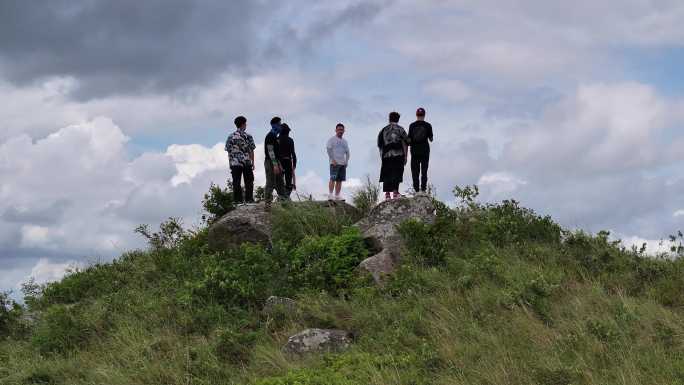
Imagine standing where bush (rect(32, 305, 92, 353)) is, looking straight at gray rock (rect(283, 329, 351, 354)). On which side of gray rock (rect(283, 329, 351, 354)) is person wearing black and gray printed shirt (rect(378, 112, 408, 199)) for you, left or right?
left

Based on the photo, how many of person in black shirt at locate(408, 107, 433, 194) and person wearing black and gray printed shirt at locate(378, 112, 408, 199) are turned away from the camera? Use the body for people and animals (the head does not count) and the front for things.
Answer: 2

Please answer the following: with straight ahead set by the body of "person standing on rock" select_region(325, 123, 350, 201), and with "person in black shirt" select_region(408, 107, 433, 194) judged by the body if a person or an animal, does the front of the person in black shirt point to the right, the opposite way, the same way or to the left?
the opposite way

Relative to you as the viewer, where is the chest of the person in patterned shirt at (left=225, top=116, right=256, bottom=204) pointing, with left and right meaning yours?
facing away from the viewer

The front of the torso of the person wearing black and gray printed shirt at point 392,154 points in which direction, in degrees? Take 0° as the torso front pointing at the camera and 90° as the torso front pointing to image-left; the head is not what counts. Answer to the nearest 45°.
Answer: approximately 180°

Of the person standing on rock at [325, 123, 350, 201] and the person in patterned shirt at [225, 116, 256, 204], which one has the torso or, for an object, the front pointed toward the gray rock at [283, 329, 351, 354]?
the person standing on rock

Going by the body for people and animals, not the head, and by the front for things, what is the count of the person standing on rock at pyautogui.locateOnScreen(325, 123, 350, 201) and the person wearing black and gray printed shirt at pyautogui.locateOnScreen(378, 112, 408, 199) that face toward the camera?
1

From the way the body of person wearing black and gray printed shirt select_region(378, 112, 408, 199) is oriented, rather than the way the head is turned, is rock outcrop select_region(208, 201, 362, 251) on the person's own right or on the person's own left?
on the person's own left

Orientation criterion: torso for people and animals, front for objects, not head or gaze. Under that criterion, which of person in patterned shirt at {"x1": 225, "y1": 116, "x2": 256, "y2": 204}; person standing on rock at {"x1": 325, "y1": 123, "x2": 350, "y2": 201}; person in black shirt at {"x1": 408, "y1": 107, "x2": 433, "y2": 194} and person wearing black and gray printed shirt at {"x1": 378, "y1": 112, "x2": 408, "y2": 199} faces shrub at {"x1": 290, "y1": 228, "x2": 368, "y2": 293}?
the person standing on rock

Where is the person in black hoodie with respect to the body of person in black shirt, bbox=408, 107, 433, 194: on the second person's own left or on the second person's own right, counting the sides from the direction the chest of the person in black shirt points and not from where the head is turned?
on the second person's own left

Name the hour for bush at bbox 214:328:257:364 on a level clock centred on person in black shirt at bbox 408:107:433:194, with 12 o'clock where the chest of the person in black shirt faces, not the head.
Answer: The bush is roughly at 7 o'clock from the person in black shirt.

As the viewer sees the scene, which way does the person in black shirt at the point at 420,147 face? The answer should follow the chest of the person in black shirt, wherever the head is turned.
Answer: away from the camera

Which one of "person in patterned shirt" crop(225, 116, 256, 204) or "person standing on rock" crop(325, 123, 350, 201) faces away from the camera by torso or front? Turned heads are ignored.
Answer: the person in patterned shirt
